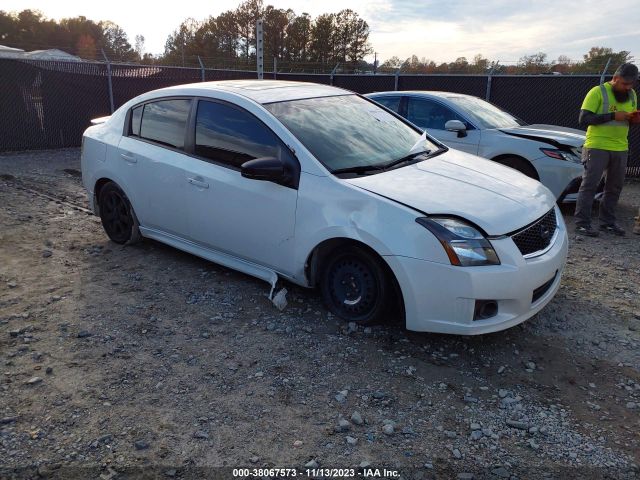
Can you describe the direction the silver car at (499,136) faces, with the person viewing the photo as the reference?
facing the viewer and to the right of the viewer

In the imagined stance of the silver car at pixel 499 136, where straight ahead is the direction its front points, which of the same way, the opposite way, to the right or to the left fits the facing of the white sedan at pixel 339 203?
the same way

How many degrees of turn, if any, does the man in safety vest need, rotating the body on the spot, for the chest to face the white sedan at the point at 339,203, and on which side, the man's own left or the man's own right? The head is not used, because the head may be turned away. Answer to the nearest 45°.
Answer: approximately 90° to the man's own right

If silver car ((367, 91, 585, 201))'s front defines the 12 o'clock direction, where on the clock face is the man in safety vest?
The man in safety vest is roughly at 12 o'clock from the silver car.

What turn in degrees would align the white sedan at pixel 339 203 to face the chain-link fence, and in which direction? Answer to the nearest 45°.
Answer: approximately 180°

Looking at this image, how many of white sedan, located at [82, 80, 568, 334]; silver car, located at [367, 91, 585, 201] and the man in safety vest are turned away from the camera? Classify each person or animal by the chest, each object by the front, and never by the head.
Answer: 0

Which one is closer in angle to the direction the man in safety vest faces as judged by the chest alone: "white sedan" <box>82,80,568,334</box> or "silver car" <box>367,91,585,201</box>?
the white sedan

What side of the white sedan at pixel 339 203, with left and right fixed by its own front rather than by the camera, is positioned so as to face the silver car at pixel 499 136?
left

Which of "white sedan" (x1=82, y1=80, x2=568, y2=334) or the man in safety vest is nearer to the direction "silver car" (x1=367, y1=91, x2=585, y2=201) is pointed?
the man in safety vest
